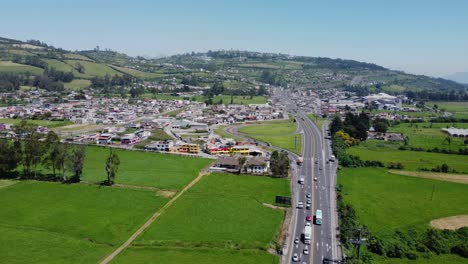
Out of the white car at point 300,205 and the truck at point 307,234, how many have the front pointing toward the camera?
2

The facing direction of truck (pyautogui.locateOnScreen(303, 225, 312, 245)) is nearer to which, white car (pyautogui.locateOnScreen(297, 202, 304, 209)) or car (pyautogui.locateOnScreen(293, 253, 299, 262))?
the car

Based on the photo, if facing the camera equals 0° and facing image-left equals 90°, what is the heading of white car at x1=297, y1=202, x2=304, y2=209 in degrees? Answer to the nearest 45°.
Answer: approximately 0°

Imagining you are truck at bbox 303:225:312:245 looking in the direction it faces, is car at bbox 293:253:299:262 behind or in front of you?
in front

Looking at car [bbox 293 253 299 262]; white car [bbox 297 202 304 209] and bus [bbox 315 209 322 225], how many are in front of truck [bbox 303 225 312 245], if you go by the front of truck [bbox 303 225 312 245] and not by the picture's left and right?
1

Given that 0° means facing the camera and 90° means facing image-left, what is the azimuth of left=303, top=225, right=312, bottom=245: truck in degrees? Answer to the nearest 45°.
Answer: approximately 0°

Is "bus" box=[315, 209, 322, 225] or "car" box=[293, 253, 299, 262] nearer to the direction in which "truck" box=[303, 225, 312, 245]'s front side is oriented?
the car

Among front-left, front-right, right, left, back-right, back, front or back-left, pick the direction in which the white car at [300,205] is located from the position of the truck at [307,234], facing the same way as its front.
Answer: back

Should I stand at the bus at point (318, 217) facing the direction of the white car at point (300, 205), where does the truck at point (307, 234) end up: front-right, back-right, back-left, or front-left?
back-left

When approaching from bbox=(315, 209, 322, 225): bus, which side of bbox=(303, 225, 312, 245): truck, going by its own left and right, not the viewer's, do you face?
back
